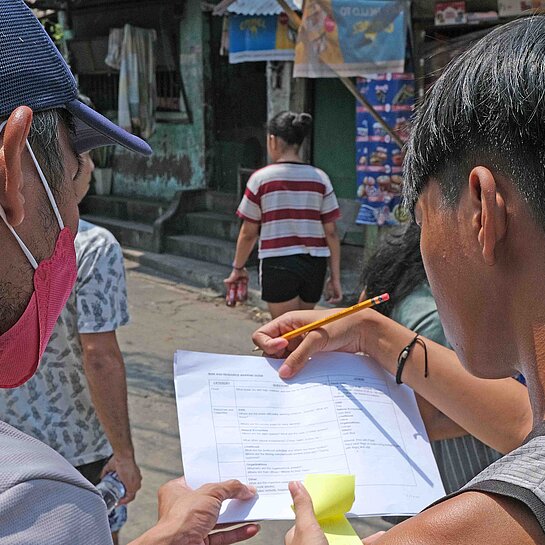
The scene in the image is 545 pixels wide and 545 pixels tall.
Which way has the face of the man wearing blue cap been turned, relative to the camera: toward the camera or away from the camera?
away from the camera

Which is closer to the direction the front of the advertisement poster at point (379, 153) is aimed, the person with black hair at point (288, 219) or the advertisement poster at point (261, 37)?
the person with black hair

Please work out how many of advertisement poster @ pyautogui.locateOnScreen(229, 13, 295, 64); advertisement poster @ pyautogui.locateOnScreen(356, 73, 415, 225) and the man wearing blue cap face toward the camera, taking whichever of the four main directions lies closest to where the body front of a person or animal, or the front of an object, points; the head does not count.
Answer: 2

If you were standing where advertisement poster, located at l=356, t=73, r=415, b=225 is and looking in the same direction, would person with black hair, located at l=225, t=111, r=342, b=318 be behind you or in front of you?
in front

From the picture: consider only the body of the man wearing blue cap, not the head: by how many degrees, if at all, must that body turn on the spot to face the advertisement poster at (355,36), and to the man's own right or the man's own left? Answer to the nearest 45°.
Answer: approximately 45° to the man's own left

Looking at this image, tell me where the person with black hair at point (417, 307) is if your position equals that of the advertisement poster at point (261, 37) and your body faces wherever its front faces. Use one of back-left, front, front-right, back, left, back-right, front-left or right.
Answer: front

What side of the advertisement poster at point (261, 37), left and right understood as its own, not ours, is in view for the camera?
front

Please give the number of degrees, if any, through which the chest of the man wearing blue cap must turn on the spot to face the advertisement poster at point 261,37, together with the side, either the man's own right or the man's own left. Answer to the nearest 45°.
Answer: approximately 45° to the man's own left

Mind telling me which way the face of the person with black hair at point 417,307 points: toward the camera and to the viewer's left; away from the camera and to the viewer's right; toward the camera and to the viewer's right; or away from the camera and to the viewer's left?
away from the camera and to the viewer's left

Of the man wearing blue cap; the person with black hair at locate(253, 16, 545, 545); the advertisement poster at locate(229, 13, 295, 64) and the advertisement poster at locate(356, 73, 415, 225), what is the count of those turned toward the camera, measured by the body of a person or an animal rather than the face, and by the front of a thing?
2

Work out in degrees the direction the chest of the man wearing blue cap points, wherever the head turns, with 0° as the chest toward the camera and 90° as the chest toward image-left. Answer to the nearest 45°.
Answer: approximately 225°

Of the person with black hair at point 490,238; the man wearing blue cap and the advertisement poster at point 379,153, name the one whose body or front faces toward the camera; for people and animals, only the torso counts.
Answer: the advertisement poster

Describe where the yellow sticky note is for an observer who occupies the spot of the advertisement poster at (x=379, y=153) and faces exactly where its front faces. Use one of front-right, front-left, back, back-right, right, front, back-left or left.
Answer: front

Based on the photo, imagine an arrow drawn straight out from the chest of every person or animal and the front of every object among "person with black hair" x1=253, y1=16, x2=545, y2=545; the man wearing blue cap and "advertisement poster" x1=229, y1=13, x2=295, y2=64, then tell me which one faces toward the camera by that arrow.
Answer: the advertisement poster

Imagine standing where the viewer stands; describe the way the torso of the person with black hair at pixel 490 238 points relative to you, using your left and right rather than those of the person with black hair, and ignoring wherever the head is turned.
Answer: facing away from the viewer and to the left of the viewer
